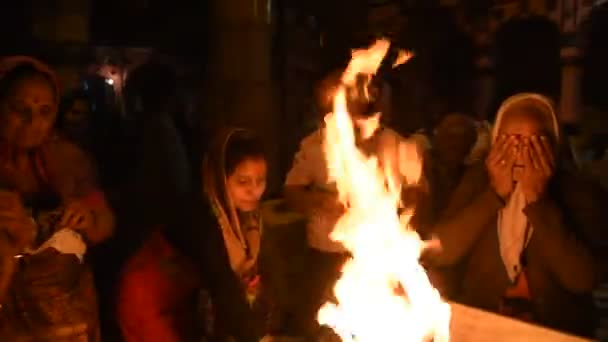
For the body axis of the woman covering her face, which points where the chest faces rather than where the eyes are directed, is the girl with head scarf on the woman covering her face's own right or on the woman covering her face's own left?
on the woman covering her face's own right

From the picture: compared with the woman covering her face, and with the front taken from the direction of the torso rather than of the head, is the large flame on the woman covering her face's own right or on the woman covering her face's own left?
on the woman covering her face's own right

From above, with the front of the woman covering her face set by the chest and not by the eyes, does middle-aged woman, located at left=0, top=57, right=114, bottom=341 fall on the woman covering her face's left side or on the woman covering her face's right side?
on the woman covering her face's right side

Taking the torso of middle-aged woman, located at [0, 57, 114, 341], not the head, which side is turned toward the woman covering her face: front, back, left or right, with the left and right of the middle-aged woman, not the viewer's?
left

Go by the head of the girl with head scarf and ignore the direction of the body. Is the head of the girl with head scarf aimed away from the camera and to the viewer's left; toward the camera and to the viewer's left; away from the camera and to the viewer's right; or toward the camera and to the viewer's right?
toward the camera and to the viewer's right

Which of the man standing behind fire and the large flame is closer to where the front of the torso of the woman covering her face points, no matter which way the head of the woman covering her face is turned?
the large flame

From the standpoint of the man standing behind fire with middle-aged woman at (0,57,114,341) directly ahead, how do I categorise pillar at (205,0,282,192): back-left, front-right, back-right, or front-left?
back-right
